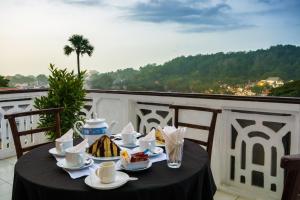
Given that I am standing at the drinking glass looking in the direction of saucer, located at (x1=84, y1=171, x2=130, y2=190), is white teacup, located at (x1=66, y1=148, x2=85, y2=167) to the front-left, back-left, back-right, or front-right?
front-right

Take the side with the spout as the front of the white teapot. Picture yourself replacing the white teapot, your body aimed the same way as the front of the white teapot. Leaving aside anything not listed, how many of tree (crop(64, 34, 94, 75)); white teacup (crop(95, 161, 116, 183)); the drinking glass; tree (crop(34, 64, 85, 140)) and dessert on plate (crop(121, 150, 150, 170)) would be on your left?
2

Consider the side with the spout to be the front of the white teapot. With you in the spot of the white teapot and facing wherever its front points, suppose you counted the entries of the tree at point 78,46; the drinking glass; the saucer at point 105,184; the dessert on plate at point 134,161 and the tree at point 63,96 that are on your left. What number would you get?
2

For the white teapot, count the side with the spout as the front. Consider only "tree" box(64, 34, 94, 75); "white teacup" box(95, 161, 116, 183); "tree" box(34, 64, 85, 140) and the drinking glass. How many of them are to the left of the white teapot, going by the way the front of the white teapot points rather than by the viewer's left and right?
2

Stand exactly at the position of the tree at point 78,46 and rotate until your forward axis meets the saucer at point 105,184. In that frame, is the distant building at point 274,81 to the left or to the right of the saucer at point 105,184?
left
